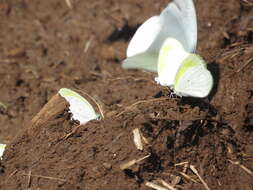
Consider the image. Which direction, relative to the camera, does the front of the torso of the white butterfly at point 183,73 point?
to the viewer's left

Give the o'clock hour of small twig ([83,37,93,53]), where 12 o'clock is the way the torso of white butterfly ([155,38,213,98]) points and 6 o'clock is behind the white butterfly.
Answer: The small twig is roughly at 2 o'clock from the white butterfly.
